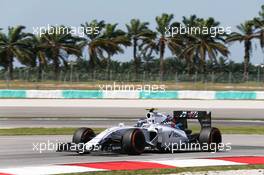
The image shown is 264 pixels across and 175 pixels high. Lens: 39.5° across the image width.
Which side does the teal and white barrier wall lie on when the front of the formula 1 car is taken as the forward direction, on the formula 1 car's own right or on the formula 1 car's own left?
on the formula 1 car's own right

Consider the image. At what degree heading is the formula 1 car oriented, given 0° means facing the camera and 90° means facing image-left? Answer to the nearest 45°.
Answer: approximately 45°
